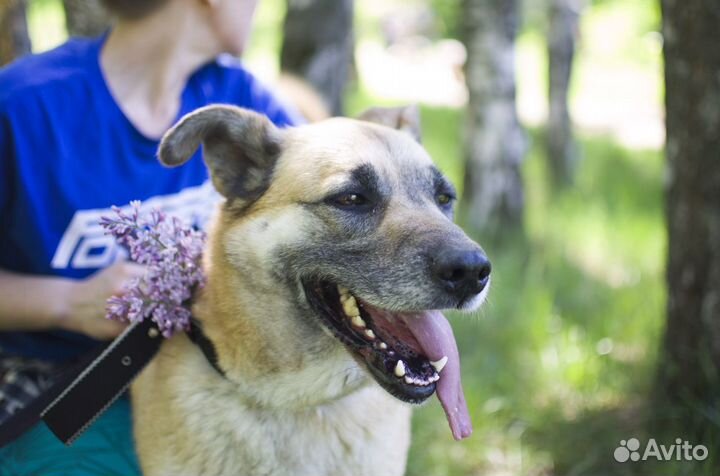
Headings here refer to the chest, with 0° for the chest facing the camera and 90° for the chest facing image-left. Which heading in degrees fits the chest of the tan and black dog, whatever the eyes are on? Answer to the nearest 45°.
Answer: approximately 315°

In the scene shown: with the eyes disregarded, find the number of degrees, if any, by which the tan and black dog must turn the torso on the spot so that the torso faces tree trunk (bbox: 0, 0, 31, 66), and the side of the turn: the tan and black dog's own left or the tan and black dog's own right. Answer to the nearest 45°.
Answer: approximately 180°

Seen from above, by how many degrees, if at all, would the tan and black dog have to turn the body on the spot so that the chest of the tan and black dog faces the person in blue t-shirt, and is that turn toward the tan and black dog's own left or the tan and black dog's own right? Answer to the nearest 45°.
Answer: approximately 180°

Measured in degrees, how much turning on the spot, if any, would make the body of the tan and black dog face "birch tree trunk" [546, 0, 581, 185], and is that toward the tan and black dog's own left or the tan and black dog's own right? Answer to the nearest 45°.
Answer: approximately 90° to the tan and black dog's own left

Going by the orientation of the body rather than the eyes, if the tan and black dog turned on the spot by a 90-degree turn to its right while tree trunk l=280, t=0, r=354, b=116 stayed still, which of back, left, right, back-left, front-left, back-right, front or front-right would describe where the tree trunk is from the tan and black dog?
back-right
